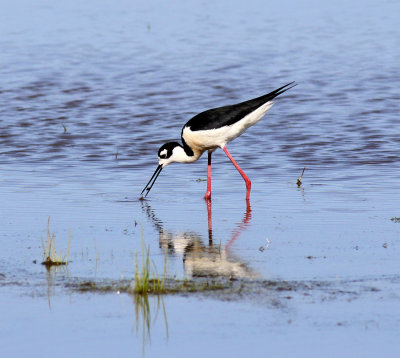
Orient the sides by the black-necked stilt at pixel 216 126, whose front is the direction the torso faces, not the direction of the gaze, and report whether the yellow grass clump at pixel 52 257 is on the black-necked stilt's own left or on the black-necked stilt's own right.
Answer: on the black-necked stilt's own left

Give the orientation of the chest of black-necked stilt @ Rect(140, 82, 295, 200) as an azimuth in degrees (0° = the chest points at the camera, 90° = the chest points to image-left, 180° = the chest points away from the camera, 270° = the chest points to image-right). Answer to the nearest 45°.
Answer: approximately 90°

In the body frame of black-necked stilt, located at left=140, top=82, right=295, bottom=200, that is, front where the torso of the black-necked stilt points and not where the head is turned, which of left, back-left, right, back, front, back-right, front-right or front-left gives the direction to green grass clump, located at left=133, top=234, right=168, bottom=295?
left
